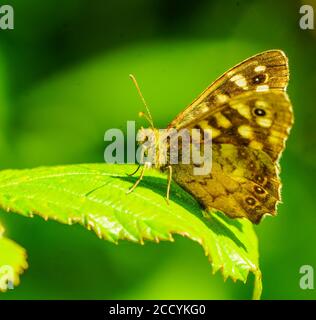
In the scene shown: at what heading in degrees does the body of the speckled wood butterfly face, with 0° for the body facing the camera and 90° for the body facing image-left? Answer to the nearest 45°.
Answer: approximately 90°

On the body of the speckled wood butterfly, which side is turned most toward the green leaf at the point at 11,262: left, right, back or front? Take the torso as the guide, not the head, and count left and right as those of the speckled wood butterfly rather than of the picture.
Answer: front
